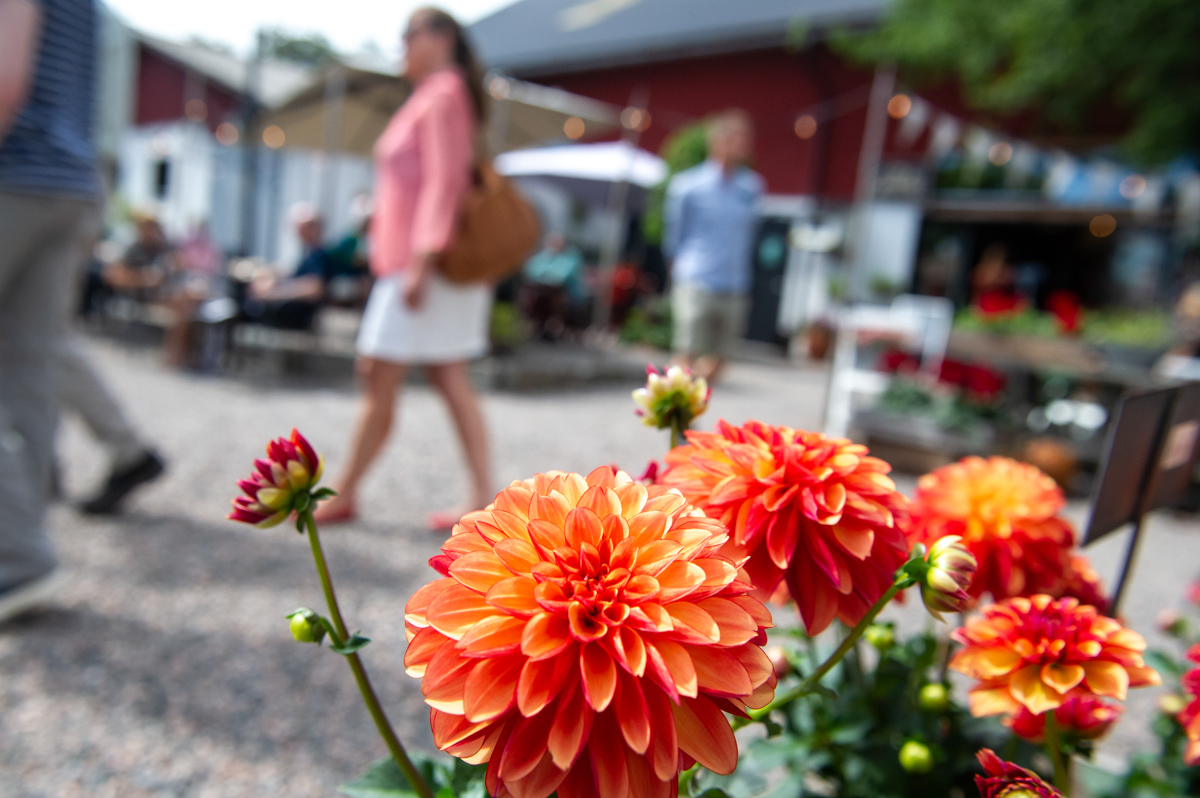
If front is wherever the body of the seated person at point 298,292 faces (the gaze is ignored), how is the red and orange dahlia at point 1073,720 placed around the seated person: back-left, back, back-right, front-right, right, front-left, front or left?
left

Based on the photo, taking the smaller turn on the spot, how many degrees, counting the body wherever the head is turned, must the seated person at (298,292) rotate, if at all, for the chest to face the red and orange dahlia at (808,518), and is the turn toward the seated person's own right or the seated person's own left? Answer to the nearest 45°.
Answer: approximately 90° to the seated person's own left

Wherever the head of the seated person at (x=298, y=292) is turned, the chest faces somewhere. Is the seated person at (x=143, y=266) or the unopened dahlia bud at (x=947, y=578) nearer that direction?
the seated person

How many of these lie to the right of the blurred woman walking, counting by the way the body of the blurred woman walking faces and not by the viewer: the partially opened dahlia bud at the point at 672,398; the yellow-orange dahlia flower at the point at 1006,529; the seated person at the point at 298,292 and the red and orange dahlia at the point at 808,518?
1

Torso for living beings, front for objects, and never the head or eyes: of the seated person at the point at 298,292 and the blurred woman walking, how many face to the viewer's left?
2

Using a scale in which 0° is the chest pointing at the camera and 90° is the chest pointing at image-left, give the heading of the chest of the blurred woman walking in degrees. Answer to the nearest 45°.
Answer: approximately 90°

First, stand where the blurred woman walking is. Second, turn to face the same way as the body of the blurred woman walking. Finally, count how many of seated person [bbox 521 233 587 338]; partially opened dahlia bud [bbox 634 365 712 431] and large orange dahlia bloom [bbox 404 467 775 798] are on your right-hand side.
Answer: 1

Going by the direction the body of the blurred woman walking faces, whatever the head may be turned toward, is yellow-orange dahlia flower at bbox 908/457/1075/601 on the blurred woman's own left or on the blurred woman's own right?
on the blurred woman's own left

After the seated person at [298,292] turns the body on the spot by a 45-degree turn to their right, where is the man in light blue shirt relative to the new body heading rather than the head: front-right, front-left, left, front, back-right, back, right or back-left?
back

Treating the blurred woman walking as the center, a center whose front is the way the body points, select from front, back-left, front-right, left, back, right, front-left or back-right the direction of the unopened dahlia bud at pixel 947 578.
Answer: left

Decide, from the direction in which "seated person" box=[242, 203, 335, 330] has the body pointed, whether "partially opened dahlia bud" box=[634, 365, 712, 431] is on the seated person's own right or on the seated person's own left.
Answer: on the seated person's own left

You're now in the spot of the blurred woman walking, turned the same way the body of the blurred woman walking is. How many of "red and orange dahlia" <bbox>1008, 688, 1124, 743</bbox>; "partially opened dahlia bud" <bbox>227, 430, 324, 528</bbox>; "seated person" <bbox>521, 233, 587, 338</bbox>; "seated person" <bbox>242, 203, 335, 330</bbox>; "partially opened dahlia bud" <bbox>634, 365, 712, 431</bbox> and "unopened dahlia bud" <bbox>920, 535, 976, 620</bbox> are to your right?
2

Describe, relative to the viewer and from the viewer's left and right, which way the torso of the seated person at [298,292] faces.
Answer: facing to the left of the viewer
